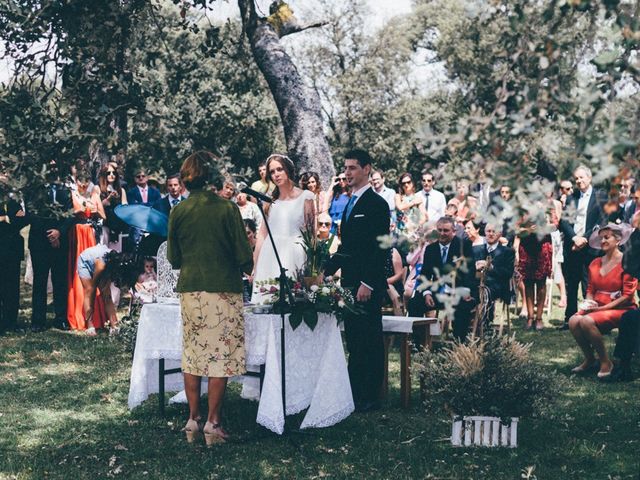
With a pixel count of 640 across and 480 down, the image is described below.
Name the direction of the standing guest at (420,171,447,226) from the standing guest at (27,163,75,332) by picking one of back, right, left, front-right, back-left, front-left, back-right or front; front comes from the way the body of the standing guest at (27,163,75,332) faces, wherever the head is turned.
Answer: left

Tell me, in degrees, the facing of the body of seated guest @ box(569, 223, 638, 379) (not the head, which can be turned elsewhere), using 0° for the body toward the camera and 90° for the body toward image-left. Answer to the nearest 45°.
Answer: approximately 45°

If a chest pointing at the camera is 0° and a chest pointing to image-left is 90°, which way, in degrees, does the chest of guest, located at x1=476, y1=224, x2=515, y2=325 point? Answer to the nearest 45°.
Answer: approximately 45°

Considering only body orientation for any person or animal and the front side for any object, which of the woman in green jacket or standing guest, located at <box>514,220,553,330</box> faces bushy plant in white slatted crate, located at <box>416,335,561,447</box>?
the standing guest

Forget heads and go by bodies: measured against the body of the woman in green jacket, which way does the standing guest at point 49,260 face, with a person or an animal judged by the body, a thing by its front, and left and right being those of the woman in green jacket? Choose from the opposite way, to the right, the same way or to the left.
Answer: the opposite way

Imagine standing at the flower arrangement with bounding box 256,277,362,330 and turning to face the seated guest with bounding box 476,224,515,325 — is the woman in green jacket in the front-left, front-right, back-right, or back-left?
back-left

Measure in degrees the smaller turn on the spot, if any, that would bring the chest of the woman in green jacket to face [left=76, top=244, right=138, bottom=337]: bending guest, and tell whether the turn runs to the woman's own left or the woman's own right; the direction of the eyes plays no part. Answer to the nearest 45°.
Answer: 0° — they already face them

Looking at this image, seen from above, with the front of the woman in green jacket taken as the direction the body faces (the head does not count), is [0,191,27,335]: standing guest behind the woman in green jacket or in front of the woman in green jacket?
in front

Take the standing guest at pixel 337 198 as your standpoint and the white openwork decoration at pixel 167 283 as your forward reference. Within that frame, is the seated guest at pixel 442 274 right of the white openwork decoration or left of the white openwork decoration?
left

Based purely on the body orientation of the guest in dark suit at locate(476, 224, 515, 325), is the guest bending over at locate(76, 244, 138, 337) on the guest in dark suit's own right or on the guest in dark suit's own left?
on the guest in dark suit's own right

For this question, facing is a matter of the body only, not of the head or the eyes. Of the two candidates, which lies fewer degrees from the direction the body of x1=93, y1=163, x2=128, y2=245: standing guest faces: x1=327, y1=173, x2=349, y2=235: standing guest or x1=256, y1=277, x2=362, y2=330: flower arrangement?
the flower arrangement

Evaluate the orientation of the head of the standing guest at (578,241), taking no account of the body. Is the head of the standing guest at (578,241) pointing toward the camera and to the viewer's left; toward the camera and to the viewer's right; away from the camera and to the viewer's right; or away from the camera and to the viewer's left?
toward the camera and to the viewer's left

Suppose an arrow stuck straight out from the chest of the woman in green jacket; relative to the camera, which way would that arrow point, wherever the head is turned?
away from the camera

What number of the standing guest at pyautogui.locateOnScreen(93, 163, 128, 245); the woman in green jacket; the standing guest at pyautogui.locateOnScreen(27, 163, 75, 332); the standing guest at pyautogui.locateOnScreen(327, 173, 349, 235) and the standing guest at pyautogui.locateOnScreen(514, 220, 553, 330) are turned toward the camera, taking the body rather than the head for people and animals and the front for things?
4

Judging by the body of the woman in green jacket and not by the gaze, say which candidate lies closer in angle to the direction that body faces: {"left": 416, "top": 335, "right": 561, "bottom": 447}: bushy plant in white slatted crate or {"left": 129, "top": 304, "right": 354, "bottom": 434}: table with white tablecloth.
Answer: the table with white tablecloth
